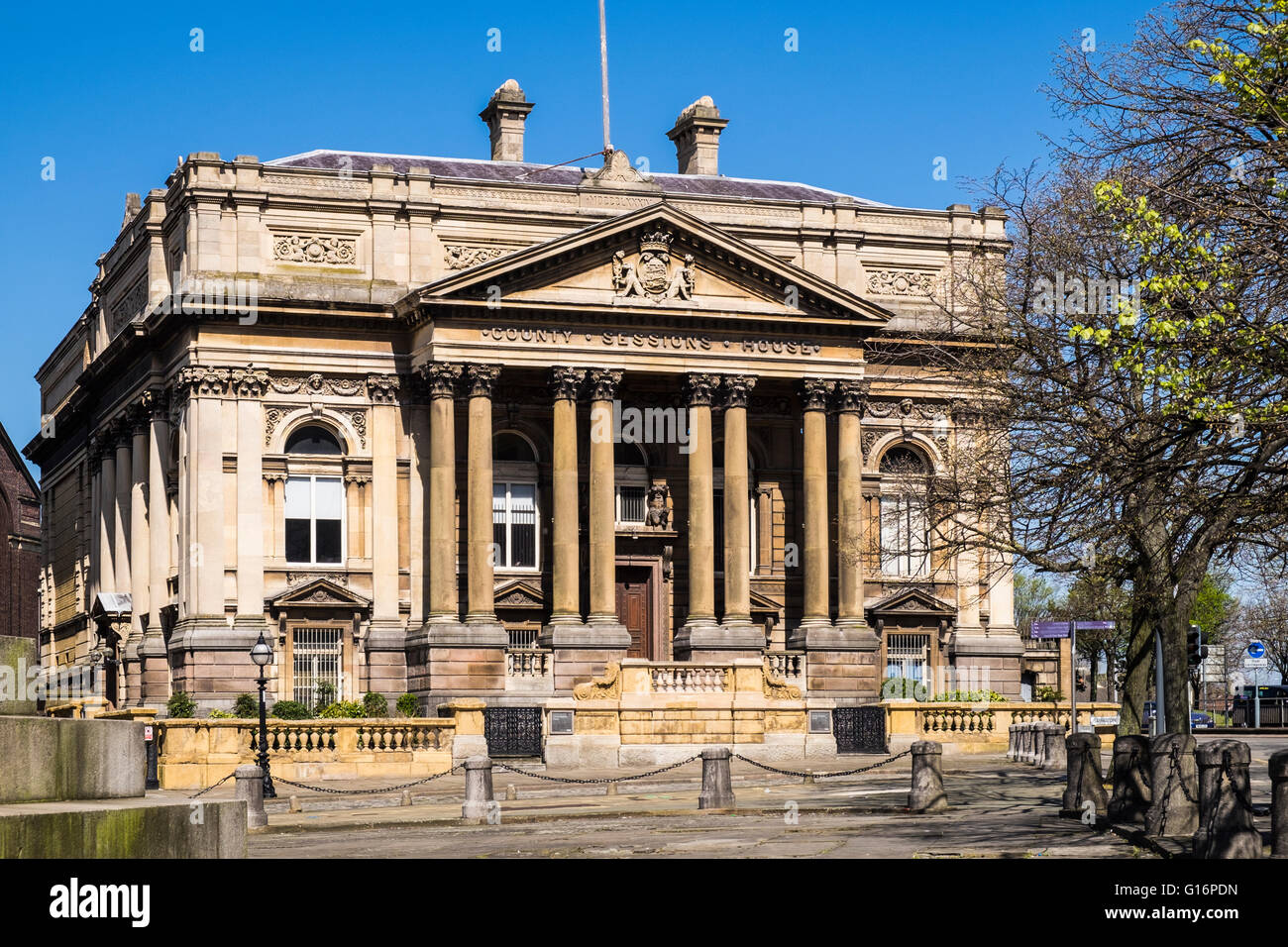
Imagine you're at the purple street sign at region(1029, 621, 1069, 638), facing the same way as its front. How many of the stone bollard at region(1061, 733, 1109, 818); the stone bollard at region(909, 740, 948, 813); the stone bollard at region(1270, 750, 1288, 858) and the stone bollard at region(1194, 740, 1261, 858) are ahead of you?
4

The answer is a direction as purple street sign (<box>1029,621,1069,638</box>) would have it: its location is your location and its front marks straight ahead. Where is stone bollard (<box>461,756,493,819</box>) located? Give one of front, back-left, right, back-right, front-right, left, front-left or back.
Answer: front-right

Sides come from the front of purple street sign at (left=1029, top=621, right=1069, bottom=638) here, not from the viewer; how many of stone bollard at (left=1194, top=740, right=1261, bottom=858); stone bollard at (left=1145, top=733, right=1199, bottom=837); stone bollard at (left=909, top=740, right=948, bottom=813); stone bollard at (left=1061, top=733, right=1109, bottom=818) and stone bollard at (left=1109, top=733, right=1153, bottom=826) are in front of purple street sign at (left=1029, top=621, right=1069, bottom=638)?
5

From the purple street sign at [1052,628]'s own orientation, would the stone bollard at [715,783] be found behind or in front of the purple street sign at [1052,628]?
in front

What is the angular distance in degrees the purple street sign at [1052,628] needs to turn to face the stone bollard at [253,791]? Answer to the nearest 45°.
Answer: approximately 45° to its right

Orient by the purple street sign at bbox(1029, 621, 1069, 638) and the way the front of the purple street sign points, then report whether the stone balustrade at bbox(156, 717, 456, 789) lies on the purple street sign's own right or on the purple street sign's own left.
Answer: on the purple street sign's own right

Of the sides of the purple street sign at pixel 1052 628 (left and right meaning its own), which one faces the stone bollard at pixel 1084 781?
front

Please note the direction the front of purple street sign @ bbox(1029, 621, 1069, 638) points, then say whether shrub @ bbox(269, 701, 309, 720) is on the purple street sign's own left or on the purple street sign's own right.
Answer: on the purple street sign's own right

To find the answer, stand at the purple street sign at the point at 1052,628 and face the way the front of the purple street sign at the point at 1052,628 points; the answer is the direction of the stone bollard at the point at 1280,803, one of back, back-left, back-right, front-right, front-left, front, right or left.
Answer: front

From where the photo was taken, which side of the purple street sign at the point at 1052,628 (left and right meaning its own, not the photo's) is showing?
front

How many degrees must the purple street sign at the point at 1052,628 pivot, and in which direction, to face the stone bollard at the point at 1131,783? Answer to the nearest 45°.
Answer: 0° — it already faces it

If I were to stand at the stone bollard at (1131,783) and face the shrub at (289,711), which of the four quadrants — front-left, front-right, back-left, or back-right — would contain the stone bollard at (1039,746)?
front-right

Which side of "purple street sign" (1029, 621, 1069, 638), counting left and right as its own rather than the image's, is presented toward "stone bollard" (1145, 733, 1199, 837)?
front

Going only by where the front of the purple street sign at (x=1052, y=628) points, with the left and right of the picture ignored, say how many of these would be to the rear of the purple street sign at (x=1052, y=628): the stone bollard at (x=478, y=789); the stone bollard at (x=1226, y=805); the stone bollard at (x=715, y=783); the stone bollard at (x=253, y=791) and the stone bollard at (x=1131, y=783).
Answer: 0
